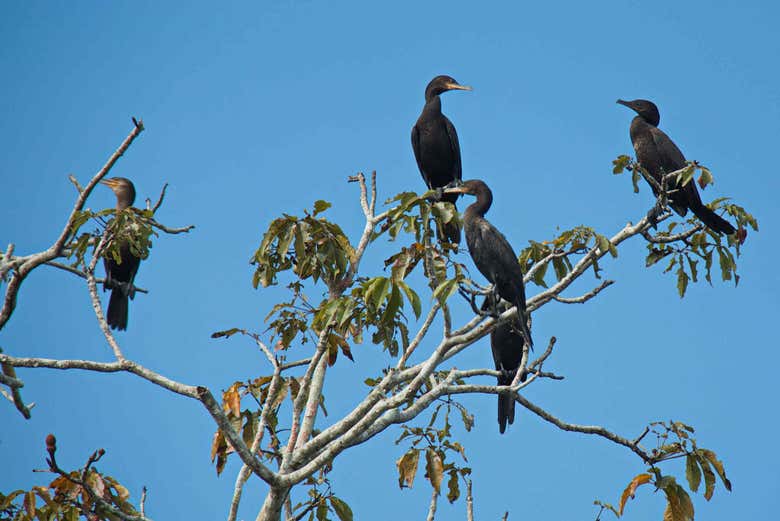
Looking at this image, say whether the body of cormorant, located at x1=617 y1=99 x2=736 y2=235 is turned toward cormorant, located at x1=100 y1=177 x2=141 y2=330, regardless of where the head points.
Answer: yes

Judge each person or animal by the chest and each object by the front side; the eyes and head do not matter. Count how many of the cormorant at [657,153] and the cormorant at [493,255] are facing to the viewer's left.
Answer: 2

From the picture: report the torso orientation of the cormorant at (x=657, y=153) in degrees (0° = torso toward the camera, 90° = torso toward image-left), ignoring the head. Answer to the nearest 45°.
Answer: approximately 90°

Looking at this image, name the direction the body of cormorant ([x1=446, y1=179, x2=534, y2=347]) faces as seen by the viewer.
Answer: to the viewer's left

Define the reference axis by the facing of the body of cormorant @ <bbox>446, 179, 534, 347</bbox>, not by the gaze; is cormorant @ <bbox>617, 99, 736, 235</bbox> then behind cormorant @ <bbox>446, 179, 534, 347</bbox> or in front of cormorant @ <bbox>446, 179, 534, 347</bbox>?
behind
